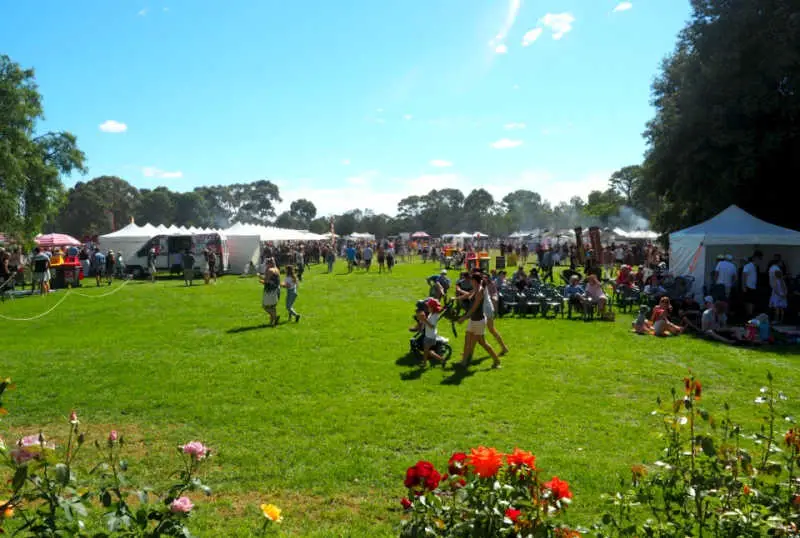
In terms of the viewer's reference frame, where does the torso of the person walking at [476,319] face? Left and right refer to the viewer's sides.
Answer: facing to the left of the viewer

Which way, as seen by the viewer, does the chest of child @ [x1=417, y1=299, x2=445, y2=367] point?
to the viewer's left

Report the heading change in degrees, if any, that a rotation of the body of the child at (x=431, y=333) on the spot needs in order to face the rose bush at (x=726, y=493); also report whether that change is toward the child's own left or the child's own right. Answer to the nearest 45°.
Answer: approximately 90° to the child's own left

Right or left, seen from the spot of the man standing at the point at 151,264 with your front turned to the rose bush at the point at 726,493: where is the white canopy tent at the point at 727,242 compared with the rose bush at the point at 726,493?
left
